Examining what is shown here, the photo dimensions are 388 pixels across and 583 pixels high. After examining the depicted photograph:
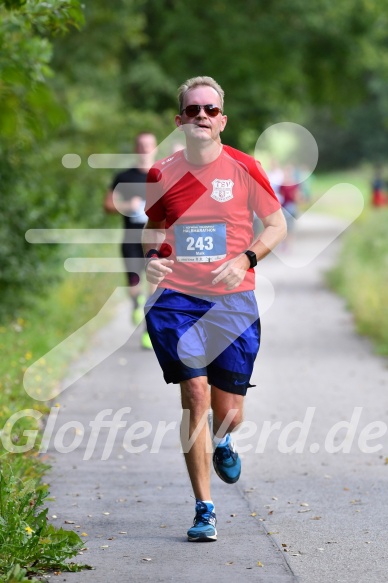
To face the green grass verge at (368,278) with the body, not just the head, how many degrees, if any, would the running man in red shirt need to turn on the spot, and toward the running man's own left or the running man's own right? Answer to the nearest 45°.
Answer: approximately 180°

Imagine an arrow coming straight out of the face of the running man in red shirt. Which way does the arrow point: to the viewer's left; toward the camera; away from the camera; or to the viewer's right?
toward the camera

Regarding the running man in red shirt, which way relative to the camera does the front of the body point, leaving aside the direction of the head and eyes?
toward the camera

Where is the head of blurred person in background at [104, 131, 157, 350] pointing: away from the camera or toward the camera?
toward the camera

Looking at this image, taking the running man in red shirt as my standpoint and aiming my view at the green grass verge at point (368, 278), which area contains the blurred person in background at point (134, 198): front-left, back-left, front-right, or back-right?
front-left

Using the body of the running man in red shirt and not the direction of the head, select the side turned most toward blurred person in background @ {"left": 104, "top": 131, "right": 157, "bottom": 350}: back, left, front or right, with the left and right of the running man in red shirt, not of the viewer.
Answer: back

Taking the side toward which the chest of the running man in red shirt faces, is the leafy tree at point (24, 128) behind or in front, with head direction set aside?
behind

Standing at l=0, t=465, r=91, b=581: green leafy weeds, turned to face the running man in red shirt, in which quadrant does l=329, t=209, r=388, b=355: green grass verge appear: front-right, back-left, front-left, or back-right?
front-left
